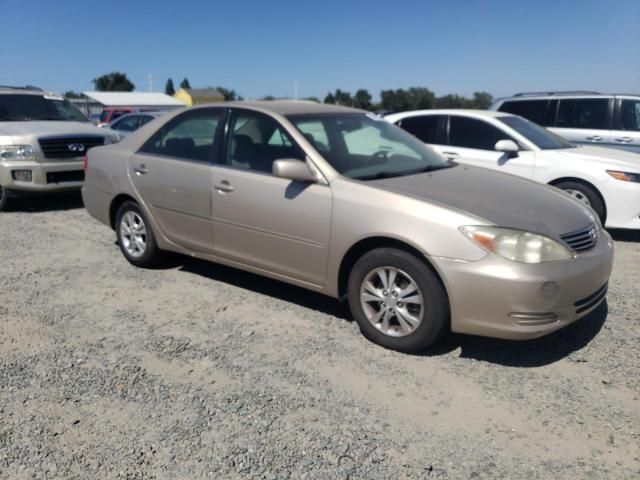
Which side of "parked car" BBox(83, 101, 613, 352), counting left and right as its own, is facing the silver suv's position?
back

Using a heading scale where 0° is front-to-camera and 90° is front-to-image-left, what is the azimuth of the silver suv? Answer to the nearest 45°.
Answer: approximately 315°

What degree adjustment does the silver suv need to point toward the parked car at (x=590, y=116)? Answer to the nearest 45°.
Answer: approximately 45° to its left

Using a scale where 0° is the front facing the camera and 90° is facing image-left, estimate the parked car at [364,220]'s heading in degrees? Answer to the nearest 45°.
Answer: approximately 315°

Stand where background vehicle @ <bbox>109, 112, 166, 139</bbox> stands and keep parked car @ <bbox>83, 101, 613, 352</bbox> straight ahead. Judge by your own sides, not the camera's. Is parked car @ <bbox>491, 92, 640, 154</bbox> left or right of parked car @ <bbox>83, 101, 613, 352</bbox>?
left

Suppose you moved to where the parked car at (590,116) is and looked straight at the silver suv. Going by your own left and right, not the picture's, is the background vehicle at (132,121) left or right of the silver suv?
right

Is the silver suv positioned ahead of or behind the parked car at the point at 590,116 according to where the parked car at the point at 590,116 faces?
behind

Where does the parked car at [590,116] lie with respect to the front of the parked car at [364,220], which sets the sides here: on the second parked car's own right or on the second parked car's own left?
on the second parked car's own left

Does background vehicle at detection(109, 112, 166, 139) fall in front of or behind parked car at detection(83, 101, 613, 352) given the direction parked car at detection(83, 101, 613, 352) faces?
behind

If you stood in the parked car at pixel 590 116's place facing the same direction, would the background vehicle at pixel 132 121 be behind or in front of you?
behind

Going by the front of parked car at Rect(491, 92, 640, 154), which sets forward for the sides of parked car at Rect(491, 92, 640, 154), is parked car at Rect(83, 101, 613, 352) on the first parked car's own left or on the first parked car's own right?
on the first parked car's own right

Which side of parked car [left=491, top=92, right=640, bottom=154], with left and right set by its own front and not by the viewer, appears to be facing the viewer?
right
